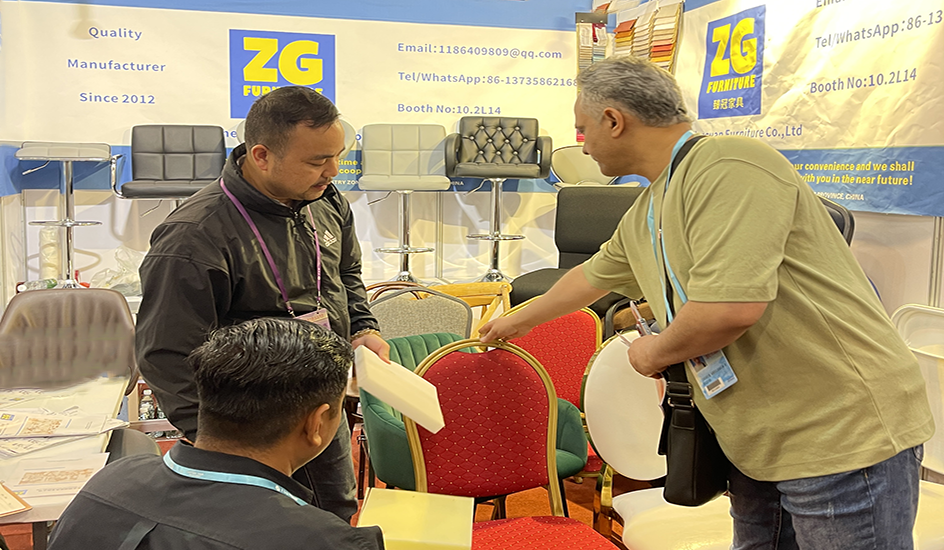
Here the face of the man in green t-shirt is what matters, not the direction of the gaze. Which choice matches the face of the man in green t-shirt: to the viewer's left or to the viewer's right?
to the viewer's left

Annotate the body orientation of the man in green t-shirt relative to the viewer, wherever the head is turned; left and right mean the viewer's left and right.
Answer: facing to the left of the viewer

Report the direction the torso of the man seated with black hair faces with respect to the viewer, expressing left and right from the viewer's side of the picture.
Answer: facing away from the viewer and to the right of the viewer

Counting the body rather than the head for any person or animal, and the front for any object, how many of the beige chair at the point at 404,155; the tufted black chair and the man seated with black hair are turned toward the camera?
2

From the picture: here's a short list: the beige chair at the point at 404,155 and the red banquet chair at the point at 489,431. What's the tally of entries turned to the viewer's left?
0

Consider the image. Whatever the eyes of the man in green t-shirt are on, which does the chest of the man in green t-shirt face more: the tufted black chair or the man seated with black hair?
the man seated with black hair

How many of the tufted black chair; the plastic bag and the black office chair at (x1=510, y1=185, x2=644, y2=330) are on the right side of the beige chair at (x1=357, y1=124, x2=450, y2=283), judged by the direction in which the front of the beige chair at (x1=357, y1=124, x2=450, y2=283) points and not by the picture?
1

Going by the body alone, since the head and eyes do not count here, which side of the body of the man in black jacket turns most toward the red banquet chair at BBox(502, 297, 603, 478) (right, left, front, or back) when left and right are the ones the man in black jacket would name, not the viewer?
left

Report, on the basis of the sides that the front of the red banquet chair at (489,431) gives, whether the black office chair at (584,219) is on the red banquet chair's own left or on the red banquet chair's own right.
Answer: on the red banquet chair's own left
